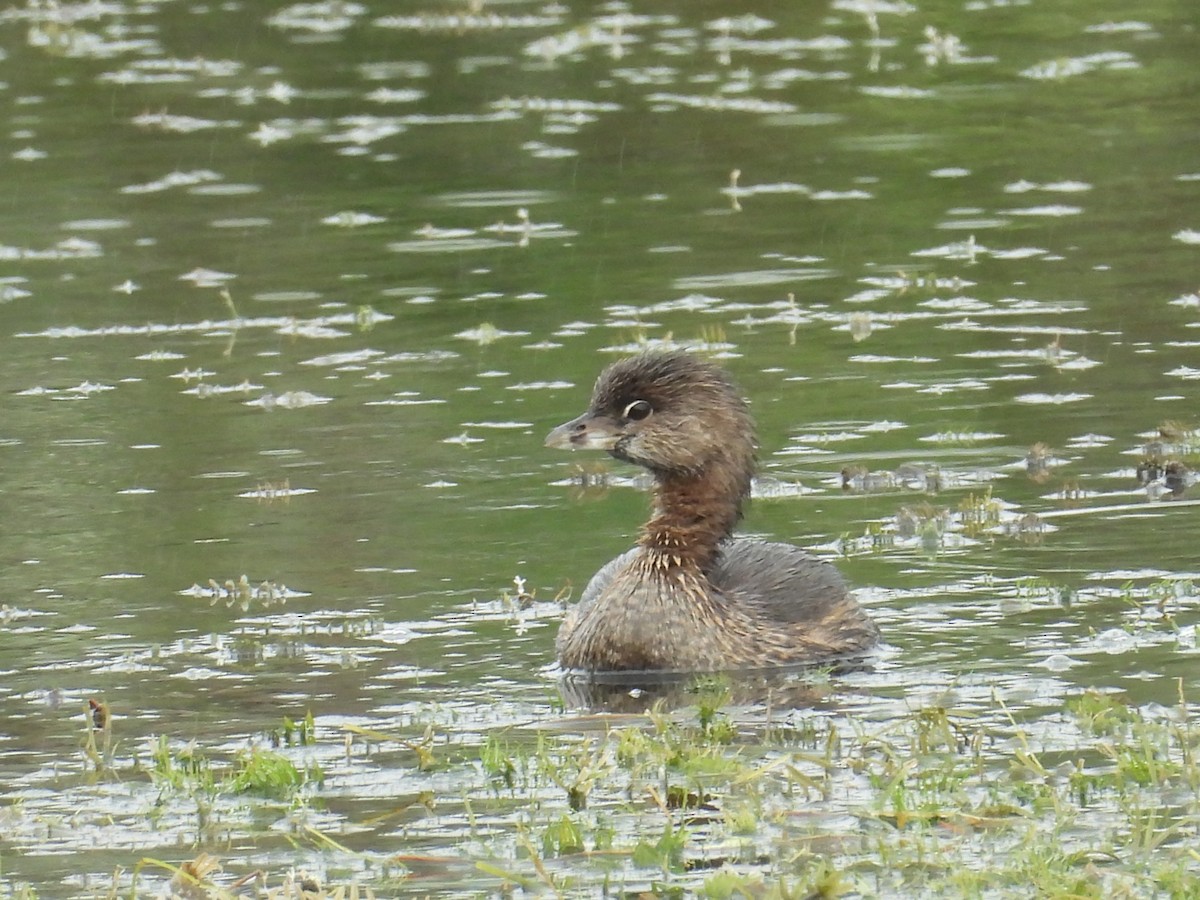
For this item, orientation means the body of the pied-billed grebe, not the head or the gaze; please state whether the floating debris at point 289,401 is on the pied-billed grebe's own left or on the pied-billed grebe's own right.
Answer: on the pied-billed grebe's own right

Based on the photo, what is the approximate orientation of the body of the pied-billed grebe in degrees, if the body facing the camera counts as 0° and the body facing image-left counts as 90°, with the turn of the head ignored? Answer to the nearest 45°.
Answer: approximately 45°

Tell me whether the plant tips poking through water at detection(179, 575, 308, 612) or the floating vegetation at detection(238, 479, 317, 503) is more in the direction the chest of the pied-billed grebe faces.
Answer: the plant tips poking through water

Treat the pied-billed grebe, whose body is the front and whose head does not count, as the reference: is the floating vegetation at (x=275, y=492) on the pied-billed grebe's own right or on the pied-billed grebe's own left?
on the pied-billed grebe's own right
